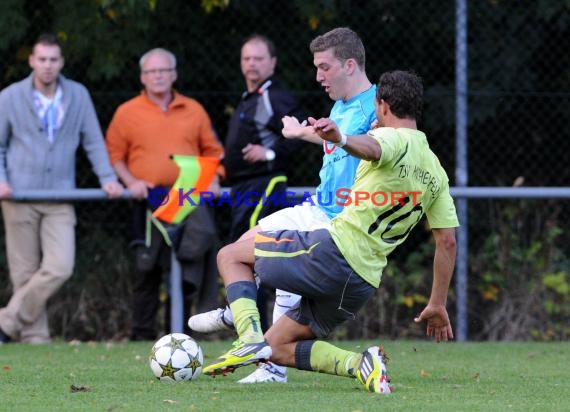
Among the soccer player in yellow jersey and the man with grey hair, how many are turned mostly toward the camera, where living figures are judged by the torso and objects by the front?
1

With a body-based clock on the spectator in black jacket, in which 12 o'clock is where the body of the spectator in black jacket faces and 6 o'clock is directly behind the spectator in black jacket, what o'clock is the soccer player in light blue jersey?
The soccer player in light blue jersey is roughly at 10 o'clock from the spectator in black jacket.

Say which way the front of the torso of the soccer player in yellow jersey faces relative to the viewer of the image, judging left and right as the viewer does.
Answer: facing away from the viewer and to the left of the viewer

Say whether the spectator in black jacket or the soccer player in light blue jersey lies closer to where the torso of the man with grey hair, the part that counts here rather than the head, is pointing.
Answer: the soccer player in light blue jersey

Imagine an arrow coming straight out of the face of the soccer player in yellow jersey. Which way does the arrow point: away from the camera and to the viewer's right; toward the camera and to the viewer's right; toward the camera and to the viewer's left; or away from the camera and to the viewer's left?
away from the camera and to the viewer's left

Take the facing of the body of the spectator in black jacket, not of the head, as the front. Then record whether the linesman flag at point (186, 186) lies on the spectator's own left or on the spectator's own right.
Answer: on the spectator's own right

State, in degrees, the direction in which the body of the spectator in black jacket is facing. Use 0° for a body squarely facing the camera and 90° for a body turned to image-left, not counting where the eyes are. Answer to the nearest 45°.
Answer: approximately 45°

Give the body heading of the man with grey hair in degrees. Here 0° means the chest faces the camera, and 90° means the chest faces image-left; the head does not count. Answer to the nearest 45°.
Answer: approximately 0°
